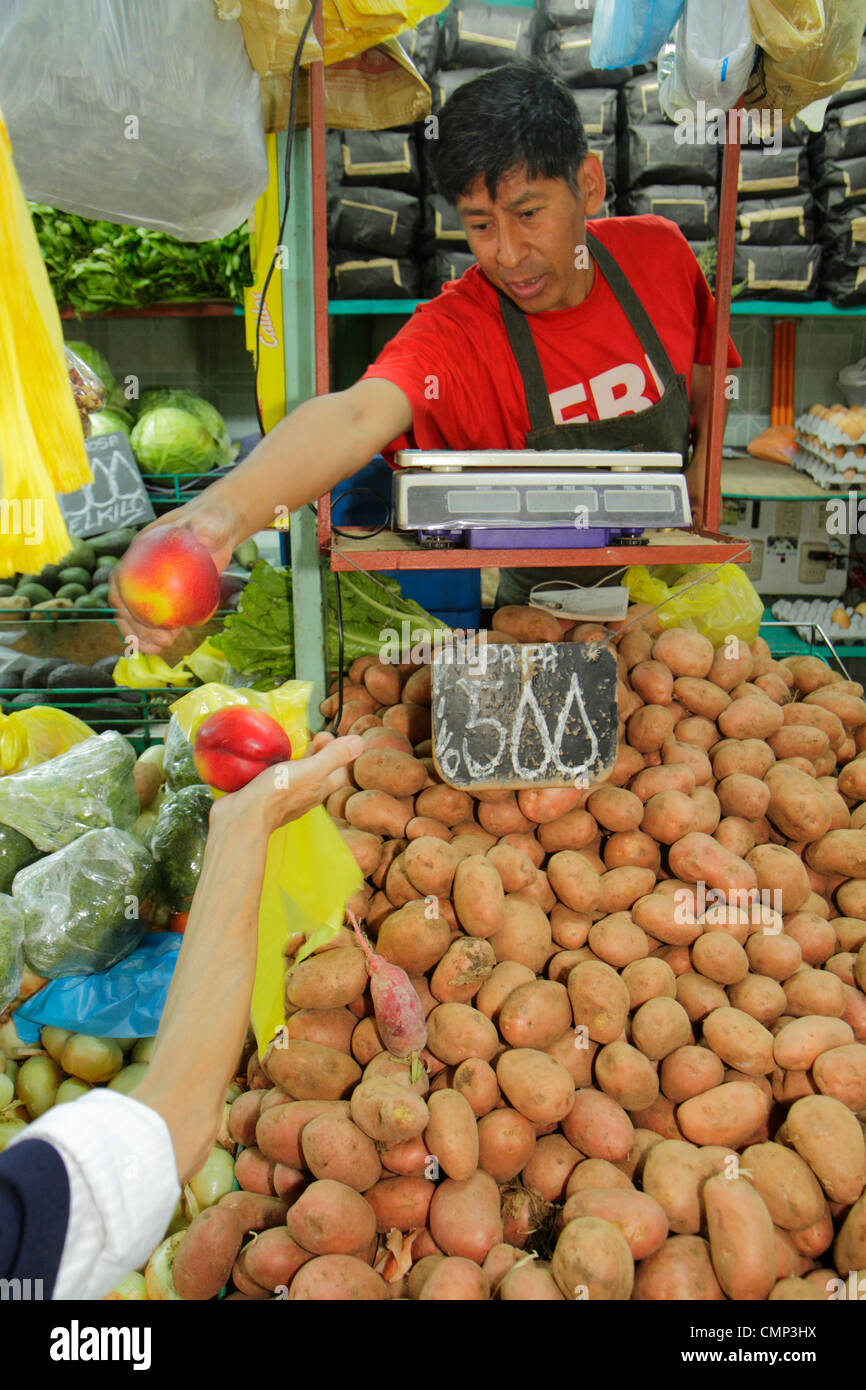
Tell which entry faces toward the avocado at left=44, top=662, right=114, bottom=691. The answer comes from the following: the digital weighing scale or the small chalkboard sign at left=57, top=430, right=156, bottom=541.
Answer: the small chalkboard sign

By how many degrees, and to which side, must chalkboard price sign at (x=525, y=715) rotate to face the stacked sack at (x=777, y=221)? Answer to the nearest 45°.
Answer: approximately 180°

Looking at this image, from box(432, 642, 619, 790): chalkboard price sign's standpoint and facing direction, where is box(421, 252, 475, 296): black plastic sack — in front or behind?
behind

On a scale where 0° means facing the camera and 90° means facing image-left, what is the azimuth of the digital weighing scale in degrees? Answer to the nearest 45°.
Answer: approximately 0°

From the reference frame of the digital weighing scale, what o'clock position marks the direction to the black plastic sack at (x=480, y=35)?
The black plastic sack is roughly at 6 o'clock from the digital weighing scale.

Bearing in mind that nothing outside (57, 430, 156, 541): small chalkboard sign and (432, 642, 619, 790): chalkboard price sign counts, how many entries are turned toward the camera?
2
